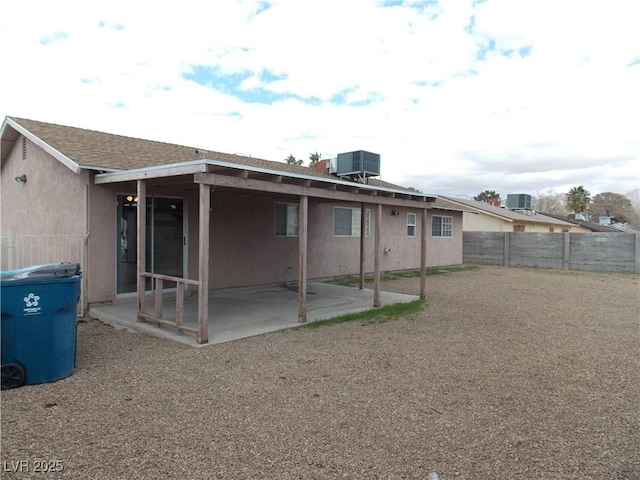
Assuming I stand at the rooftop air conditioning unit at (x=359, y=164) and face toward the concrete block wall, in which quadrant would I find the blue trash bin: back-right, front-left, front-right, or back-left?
back-right

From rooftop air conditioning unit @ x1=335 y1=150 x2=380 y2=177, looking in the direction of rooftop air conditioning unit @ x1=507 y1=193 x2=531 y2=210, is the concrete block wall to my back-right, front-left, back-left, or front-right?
front-right

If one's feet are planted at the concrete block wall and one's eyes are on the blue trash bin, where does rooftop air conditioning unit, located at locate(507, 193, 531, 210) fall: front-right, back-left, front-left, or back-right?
back-right

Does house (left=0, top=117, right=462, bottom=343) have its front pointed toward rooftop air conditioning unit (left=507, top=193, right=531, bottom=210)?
no

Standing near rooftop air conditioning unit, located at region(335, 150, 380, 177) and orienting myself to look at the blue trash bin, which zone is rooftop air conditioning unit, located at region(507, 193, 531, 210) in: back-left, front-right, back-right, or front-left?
back-left

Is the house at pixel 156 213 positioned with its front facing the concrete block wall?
no
